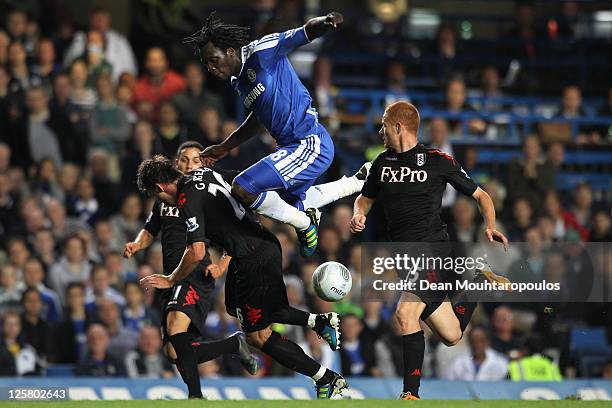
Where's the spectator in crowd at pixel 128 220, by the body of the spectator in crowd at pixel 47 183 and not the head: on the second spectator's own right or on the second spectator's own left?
on the second spectator's own left

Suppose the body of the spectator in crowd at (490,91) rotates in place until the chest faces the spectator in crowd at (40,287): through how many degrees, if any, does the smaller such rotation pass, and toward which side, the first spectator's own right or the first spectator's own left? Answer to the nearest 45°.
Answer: approximately 45° to the first spectator's own right

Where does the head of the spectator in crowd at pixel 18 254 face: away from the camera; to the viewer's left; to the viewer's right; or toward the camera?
toward the camera

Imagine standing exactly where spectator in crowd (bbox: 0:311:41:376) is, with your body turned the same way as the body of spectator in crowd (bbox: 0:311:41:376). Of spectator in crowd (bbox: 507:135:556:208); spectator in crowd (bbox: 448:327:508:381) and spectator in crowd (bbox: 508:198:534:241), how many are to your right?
0

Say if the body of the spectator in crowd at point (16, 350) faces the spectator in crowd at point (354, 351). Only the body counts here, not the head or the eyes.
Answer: no

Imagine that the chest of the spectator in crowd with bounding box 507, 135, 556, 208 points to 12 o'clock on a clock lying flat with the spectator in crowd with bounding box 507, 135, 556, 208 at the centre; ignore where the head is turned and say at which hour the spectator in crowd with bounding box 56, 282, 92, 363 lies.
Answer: the spectator in crowd with bounding box 56, 282, 92, 363 is roughly at 2 o'clock from the spectator in crowd with bounding box 507, 135, 556, 208.

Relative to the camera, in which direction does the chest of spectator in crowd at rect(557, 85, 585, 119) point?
toward the camera

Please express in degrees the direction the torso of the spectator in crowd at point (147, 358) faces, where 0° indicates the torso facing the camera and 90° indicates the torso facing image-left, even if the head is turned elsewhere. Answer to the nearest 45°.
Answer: approximately 0°

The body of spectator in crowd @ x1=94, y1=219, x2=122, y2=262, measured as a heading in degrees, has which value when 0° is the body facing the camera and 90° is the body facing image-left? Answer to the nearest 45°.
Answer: approximately 0°

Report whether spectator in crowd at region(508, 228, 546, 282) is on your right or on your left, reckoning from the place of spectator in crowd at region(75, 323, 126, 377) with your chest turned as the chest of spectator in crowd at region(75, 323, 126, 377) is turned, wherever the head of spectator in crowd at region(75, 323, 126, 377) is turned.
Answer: on your left

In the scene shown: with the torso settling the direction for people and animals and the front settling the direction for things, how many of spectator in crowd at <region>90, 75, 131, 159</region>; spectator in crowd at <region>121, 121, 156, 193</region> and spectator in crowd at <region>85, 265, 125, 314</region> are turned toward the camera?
3

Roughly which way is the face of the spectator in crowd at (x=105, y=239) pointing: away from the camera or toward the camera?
toward the camera

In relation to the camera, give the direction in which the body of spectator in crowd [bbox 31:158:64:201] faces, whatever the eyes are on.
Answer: toward the camera

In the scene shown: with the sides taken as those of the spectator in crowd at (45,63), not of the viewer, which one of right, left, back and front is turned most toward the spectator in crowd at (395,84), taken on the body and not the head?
left

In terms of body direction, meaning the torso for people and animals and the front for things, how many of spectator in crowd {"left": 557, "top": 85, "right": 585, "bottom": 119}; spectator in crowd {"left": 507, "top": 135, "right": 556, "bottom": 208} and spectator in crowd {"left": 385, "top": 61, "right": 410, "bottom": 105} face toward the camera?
3

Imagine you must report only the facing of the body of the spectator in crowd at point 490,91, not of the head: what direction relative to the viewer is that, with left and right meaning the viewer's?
facing the viewer
